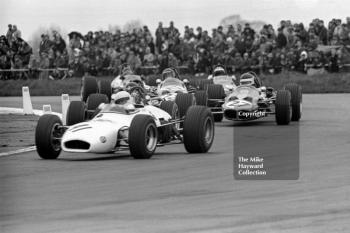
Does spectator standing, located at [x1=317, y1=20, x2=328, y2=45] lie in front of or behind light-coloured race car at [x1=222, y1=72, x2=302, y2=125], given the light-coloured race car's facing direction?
behind

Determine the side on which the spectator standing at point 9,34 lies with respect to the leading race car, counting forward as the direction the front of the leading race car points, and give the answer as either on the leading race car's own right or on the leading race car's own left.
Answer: on the leading race car's own right

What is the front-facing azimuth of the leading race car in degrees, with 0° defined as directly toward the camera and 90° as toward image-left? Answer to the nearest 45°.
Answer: approximately 45°

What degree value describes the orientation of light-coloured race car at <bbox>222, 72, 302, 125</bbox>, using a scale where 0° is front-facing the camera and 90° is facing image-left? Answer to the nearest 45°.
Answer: approximately 45°

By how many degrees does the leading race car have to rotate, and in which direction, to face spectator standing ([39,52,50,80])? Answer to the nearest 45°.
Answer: approximately 135° to its right

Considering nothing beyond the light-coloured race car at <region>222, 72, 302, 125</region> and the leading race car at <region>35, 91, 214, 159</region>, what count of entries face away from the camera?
0

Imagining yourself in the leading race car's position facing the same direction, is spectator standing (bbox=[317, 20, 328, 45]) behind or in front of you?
behind

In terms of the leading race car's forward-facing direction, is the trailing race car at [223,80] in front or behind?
behind

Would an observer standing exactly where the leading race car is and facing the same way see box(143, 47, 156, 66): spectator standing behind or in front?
behind

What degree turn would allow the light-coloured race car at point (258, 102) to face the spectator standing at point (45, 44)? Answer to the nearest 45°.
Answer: approximately 90° to its right
